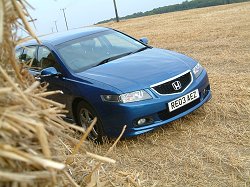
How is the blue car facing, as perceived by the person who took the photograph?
facing the viewer and to the right of the viewer
